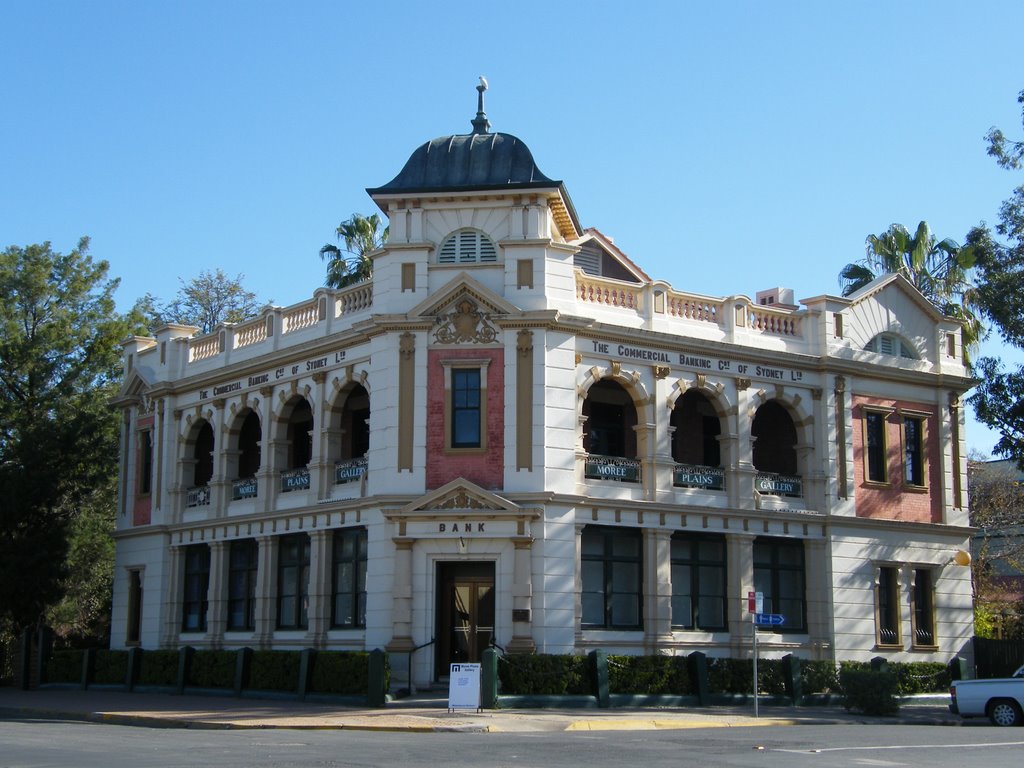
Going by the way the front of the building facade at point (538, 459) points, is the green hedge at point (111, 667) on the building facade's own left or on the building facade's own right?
on the building facade's own right

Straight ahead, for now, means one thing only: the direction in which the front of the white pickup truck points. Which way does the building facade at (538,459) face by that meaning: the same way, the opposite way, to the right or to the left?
to the right

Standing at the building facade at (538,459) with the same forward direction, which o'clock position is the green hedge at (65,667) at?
The green hedge is roughly at 4 o'clock from the building facade.

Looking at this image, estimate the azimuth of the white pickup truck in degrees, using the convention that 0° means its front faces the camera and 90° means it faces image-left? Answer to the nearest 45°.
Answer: approximately 270°

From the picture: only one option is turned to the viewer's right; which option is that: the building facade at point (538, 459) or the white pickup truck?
the white pickup truck

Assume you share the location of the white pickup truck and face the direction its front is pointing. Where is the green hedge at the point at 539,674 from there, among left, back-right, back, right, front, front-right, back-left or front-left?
back

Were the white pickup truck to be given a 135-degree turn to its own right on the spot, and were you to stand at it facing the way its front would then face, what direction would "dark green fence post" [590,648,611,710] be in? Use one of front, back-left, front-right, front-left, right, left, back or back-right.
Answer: front-right

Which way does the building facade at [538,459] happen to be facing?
toward the camera

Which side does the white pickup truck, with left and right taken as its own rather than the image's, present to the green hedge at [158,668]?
back

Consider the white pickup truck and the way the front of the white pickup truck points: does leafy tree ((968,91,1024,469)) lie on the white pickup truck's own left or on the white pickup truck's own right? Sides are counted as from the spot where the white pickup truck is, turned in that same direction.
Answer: on the white pickup truck's own left

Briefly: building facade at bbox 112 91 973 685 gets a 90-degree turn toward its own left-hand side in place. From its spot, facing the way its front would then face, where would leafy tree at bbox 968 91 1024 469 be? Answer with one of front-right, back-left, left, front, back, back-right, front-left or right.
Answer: front

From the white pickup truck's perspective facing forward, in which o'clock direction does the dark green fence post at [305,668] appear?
The dark green fence post is roughly at 6 o'clock from the white pickup truck.

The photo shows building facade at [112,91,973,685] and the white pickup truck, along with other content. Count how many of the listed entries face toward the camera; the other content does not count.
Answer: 1

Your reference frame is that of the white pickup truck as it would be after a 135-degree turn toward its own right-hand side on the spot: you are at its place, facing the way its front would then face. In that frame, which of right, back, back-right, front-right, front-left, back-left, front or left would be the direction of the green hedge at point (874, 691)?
right

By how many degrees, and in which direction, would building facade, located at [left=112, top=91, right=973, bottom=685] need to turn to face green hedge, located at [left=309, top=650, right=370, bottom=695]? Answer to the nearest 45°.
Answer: approximately 45° to its right

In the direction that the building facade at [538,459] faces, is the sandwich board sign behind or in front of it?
in front

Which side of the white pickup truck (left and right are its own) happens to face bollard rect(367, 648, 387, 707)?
back
